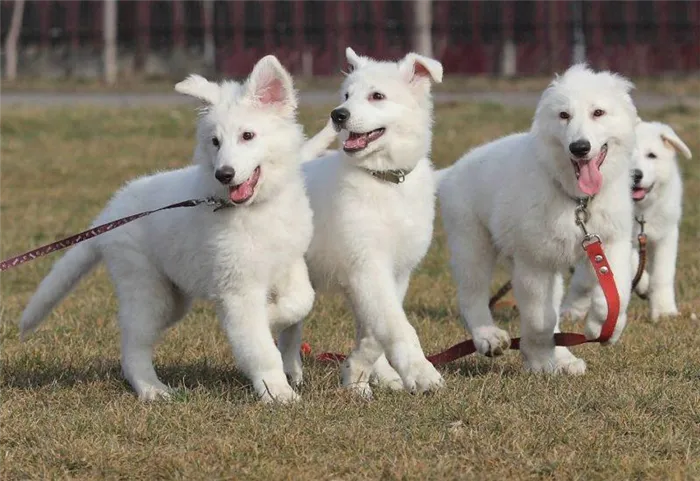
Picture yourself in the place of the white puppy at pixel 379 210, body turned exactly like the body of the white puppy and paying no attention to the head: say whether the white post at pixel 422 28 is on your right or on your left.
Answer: on your left

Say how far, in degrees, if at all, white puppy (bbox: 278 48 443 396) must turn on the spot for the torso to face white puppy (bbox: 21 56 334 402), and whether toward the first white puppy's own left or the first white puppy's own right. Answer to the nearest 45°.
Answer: approximately 90° to the first white puppy's own right

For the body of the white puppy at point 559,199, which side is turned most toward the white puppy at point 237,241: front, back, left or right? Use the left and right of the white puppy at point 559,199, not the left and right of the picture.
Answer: right

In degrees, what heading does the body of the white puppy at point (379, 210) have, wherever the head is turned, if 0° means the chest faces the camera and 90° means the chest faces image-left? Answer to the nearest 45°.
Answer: approximately 315°

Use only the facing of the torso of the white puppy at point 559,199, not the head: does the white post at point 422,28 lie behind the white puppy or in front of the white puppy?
behind

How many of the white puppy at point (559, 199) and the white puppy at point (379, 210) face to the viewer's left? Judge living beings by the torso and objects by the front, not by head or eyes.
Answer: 0

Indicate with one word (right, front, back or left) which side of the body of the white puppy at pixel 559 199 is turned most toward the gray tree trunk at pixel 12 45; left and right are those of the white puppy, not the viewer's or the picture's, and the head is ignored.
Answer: back

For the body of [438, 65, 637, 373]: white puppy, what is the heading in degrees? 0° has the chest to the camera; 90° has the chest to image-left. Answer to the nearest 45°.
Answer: approximately 315°
